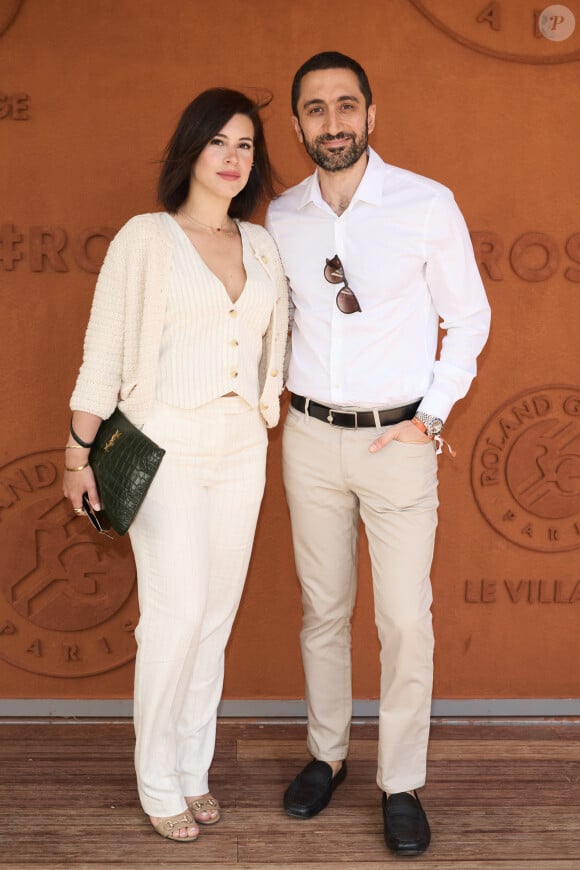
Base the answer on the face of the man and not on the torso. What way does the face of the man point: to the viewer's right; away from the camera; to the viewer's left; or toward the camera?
toward the camera

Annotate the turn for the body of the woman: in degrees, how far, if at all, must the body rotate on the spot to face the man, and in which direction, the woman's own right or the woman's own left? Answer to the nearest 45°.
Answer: approximately 45° to the woman's own left

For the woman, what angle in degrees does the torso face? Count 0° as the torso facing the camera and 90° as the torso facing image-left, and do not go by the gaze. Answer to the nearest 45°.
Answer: approximately 315°
